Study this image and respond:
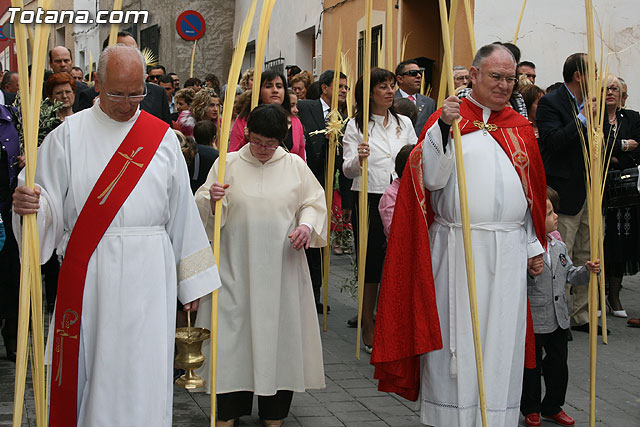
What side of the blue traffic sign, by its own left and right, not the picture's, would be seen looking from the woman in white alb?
front

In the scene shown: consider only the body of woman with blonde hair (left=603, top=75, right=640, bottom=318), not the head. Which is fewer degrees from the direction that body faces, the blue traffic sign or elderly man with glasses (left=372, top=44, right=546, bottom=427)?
the elderly man with glasses

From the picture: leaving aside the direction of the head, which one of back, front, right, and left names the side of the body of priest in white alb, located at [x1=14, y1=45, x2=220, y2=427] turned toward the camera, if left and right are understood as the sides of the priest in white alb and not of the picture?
front

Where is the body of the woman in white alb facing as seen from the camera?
toward the camera

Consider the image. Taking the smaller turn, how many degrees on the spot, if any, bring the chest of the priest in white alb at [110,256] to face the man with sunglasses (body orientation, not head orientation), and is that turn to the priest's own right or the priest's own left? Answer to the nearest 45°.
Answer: approximately 135° to the priest's own left

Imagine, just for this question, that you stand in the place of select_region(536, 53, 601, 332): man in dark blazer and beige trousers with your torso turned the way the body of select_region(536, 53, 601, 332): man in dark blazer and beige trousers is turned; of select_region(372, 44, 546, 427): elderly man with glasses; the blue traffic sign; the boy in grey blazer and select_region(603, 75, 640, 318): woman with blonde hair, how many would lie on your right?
2

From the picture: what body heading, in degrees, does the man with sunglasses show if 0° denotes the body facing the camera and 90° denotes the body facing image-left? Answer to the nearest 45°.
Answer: approximately 315°

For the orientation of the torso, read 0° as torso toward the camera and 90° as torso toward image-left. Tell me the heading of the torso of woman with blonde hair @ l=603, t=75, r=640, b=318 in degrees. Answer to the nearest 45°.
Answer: approximately 0°

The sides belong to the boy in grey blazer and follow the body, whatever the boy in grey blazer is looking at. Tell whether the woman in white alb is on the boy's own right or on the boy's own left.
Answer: on the boy's own right

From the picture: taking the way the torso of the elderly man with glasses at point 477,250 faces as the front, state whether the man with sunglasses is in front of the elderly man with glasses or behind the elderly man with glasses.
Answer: behind

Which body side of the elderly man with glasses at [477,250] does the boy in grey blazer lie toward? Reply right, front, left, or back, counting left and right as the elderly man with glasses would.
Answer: left

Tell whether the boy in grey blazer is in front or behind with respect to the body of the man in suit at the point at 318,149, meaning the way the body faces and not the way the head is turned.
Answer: in front

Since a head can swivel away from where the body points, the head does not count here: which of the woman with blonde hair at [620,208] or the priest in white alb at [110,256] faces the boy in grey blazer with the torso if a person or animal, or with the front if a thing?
the woman with blonde hair

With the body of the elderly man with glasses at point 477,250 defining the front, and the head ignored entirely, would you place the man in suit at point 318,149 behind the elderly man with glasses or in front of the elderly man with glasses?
behind
